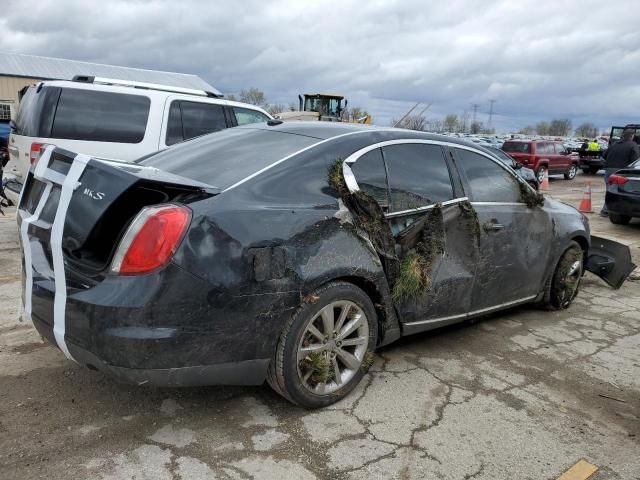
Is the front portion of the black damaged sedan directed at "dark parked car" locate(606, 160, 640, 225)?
yes

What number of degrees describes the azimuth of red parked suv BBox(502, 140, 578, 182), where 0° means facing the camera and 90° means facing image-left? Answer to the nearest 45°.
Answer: approximately 225°

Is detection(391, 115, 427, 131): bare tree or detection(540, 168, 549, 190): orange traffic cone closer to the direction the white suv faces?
the orange traffic cone

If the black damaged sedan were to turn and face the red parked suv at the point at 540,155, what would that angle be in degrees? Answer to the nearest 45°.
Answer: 0° — it already faces it

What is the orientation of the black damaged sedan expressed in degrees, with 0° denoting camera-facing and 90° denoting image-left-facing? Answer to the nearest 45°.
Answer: approximately 225°

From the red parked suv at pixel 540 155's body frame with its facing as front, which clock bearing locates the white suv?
The white suv is roughly at 5 o'clock from the red parked suv.

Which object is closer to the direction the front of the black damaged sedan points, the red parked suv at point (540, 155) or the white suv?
the red parked suv

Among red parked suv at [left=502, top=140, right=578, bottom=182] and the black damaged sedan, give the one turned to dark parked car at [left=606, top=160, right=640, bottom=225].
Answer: the black damaged sedan

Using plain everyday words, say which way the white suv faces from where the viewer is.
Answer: facing away from the viewer and to the right of the viewer

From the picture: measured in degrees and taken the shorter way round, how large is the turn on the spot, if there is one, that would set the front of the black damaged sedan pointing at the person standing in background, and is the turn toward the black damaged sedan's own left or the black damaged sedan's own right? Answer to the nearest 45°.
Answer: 0° — it already faces them

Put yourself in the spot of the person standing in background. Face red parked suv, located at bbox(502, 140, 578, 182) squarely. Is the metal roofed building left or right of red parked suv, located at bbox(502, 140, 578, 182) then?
left

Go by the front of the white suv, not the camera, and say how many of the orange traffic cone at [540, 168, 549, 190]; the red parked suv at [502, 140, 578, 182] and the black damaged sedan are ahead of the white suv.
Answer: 2

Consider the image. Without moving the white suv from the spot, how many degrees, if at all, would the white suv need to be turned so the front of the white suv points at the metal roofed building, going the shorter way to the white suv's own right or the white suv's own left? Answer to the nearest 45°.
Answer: approximately 45° to the white suv's own left
